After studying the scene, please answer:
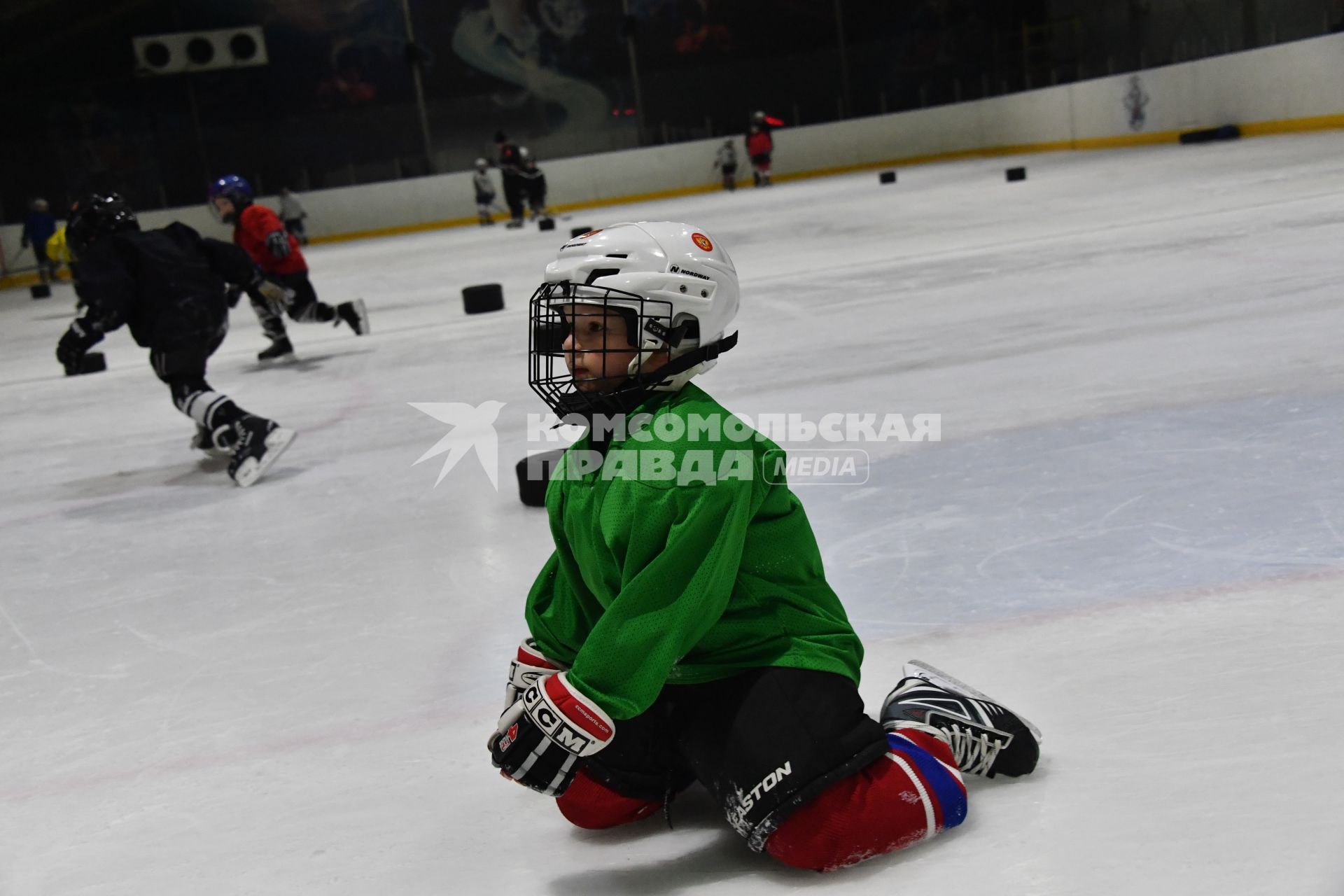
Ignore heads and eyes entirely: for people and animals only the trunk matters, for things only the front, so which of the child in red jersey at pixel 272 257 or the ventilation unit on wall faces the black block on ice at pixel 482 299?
the ventilation unit on wall

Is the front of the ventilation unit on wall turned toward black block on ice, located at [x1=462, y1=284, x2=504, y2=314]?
yes

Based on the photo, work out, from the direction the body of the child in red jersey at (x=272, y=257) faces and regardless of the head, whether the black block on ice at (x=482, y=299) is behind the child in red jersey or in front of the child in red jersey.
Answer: behind

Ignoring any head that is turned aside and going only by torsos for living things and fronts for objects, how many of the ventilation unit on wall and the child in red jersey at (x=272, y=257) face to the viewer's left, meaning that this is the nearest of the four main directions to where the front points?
1

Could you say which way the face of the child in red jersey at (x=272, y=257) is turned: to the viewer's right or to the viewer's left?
to the viewer's left

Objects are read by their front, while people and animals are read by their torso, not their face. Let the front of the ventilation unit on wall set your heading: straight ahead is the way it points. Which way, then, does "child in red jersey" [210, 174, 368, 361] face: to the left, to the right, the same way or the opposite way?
to the right

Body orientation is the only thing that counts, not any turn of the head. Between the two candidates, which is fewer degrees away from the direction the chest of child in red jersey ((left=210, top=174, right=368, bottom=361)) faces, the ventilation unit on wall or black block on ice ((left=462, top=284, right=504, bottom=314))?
the ventilation unit on wall

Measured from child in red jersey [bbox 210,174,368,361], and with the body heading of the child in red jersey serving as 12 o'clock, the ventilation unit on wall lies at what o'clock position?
The ventilation unit on wall is roughly at 3 o'clock from the child in red jersey.

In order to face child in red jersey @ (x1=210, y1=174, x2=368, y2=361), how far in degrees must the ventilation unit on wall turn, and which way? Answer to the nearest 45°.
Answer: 0° — it already faces them

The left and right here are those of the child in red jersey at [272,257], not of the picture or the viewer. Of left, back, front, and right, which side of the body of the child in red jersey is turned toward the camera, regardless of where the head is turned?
left
